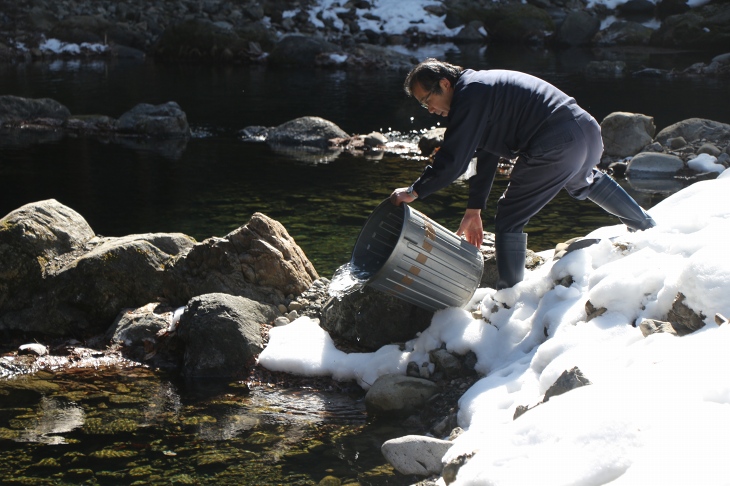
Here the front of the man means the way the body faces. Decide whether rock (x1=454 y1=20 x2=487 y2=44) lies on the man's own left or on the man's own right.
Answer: on the man's own right

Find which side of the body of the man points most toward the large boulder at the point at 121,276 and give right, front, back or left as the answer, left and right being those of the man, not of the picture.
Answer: front

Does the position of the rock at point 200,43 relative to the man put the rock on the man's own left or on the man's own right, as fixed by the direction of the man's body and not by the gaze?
on the man's own right

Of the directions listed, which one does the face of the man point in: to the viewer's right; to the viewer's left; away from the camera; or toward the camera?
to the viewer's left

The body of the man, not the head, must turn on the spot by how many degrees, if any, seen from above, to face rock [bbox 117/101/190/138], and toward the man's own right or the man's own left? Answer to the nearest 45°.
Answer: approximately 45° to the man's own right

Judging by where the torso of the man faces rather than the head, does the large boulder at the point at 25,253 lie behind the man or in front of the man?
in front

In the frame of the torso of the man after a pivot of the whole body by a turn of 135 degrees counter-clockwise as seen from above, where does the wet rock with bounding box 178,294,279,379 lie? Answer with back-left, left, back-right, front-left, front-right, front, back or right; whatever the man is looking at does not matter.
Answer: back-right

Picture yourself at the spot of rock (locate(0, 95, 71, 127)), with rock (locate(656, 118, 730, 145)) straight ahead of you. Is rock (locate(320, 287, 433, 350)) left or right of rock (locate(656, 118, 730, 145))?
right

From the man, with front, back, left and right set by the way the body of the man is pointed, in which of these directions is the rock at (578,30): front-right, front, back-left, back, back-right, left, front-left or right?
right

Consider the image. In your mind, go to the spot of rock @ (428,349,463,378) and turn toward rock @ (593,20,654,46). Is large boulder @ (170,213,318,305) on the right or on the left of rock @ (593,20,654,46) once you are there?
left

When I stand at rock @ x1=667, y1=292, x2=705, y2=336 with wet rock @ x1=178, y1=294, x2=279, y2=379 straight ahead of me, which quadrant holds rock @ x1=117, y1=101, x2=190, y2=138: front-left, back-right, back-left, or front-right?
front-right

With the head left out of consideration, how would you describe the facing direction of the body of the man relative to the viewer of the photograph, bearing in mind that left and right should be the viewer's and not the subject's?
facing to the left of the viewer

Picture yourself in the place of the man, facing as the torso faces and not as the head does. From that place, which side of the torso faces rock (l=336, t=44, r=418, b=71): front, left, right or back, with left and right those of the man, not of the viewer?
right

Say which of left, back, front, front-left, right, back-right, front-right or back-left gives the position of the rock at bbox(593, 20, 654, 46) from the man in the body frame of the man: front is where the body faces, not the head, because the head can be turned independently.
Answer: right

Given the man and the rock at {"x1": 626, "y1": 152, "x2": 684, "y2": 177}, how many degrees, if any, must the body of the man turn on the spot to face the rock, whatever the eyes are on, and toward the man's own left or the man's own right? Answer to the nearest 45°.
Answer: approximately 90° to the man's own right

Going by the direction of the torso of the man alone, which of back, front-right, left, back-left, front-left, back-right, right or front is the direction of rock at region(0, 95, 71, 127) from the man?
front-right
